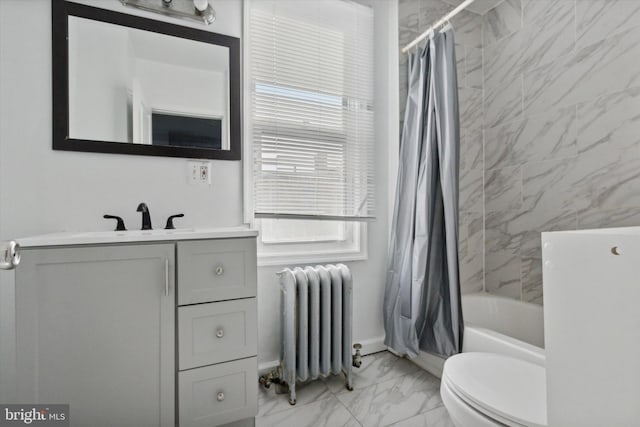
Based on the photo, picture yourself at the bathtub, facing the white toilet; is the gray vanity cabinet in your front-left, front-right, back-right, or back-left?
front-right

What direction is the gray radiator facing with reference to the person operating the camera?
facing the viewer and to the right of the viewer

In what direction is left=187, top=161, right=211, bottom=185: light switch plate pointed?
toward the camera

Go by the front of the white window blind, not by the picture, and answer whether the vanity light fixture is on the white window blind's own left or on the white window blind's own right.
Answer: on the white window blind's own right

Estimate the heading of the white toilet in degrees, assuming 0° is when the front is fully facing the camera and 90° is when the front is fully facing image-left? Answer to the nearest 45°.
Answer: approximately 135°

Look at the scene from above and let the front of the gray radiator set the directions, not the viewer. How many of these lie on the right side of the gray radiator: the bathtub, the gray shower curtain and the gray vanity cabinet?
1

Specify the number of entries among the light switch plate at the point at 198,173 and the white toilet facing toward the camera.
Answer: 1

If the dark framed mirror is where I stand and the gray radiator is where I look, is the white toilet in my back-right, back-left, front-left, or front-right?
front-right

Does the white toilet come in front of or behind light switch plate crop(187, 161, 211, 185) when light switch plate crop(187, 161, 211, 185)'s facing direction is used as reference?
in front
